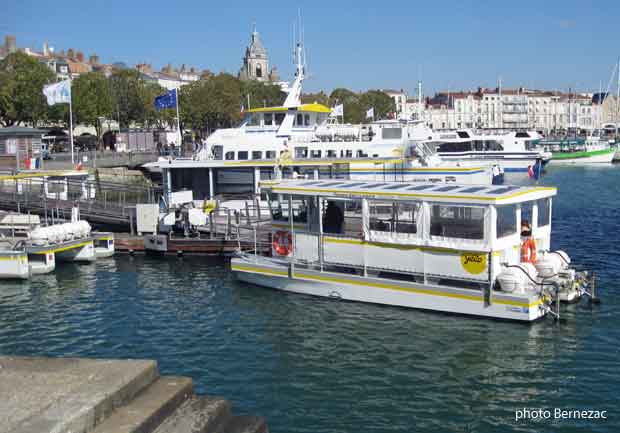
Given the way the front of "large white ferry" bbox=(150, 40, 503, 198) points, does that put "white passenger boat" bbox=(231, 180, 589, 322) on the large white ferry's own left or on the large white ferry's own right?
on the large white ferry's own left

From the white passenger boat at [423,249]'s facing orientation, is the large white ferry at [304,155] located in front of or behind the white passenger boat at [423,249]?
in front

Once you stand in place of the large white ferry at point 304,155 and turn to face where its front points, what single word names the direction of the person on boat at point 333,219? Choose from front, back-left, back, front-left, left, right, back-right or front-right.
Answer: left

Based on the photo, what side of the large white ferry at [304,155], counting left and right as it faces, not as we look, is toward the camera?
left

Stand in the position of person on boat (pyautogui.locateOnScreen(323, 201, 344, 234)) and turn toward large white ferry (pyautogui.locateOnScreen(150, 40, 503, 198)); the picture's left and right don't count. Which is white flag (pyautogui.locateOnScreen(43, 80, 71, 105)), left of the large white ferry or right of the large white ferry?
left

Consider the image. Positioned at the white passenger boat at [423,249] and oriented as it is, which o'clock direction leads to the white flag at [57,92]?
The white flag is roughly at 12 o'clock from the white passenger boat.

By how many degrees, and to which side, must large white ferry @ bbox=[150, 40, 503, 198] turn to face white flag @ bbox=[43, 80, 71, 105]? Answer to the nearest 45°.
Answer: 0° — it already faces it
